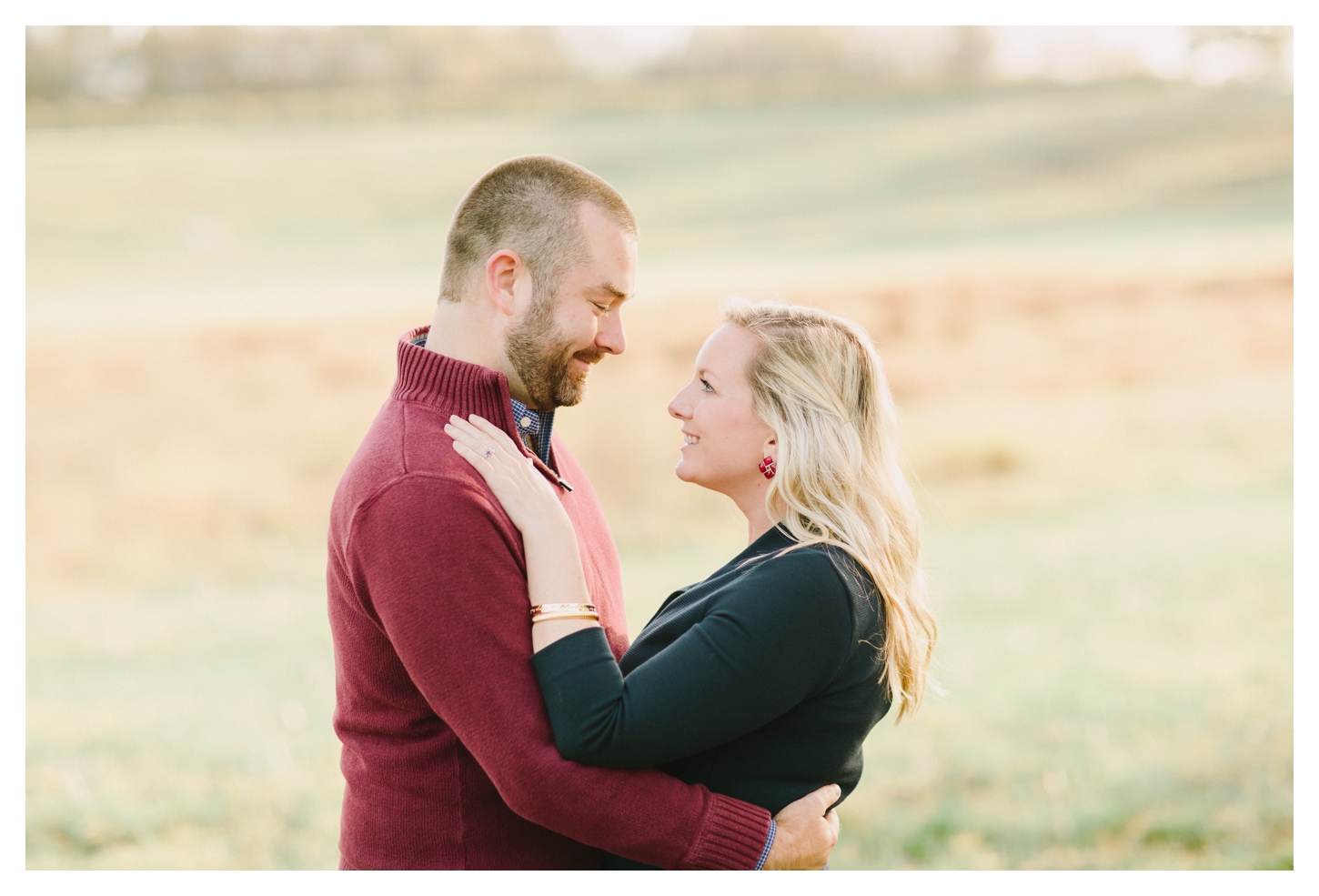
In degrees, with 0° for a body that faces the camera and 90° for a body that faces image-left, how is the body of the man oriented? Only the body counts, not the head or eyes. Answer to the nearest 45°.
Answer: approximately 270°

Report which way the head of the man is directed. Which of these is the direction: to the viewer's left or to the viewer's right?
to the viewer's right

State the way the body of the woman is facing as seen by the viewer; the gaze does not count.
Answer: to the viewer's left

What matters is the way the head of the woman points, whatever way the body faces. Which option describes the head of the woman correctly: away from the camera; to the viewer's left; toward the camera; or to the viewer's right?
to the viewer's left

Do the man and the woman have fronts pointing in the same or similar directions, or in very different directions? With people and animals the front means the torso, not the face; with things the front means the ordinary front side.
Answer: very different directions
